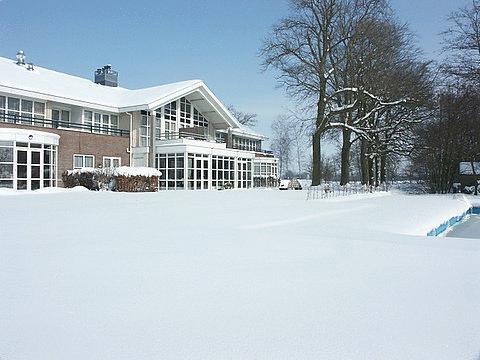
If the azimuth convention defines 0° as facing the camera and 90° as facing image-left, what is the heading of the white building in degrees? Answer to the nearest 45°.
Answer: approximately 315°
